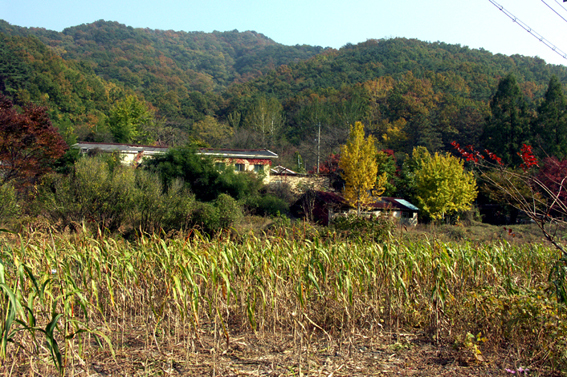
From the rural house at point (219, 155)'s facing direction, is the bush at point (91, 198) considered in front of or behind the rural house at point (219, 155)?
in front

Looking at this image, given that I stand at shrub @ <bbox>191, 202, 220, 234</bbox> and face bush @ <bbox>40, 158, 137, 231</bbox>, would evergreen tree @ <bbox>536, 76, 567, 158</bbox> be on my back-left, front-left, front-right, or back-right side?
back-right

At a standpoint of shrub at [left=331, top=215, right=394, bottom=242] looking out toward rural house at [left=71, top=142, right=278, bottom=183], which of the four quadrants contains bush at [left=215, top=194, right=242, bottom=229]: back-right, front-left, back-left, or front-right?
front-left

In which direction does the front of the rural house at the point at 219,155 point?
toward the camera

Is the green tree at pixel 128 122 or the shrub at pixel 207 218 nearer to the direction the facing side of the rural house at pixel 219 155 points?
the shrub

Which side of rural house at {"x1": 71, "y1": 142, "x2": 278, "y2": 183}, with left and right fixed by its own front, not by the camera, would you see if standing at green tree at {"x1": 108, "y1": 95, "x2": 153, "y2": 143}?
back

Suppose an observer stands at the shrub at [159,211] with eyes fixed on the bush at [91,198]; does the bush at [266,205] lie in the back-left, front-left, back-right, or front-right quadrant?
back-right

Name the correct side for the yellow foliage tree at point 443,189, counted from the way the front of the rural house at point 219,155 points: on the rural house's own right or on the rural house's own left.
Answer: on the rural house's own left

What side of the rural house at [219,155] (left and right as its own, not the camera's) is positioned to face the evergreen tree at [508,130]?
left

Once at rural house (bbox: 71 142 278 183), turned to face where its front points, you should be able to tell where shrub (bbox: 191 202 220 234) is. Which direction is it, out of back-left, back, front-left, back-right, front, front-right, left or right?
front

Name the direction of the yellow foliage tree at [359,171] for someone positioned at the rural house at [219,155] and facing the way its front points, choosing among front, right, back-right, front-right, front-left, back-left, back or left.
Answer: front-left

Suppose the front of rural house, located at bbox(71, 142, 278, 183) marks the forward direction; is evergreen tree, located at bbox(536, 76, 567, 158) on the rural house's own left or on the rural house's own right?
on the rural house's own left

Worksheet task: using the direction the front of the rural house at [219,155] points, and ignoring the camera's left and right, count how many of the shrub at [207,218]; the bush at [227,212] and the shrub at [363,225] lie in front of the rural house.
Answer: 3
